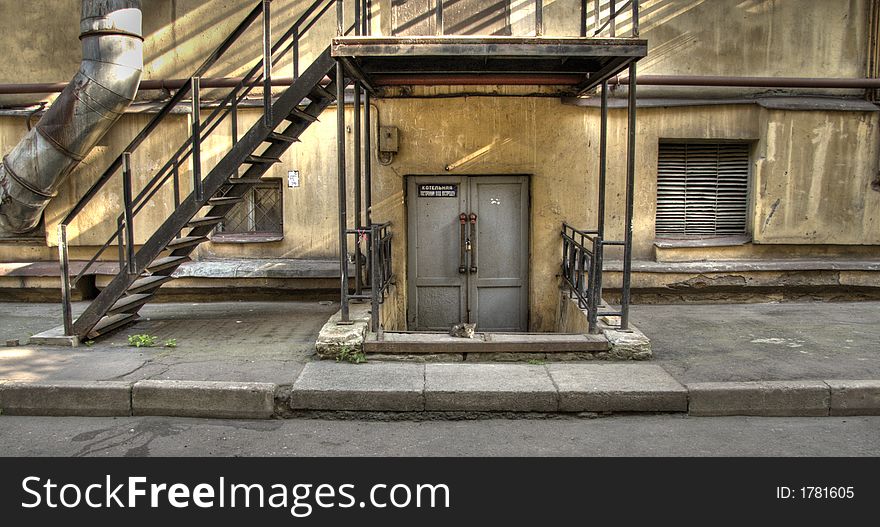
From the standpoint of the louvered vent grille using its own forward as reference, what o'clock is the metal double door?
The metal double door is roughly at 2 o'clock from the louvered vent grille.

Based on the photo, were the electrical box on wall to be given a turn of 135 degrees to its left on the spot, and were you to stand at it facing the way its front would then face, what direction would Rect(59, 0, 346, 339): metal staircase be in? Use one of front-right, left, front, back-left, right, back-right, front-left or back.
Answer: back

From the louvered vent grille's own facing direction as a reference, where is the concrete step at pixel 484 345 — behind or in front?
in front

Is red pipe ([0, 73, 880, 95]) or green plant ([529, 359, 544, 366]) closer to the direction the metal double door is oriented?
the green plant

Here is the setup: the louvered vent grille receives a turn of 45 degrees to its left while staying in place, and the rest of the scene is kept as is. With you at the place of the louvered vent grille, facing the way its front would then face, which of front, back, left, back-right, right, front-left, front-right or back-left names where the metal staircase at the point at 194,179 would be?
right

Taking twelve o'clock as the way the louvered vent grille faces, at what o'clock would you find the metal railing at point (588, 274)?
The metal railing is roughly at 1 o'clock from the louvered vent grille.

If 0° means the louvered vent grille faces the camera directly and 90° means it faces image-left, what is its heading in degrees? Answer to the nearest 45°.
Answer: approximately 0°

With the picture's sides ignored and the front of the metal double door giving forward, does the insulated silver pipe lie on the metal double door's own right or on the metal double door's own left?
on the metal double door's own right

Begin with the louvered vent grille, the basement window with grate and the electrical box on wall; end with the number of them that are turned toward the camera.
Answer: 3

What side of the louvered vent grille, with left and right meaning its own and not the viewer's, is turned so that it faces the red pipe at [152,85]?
right

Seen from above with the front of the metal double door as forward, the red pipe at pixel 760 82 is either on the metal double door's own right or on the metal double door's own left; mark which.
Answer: on the metal double door's own left

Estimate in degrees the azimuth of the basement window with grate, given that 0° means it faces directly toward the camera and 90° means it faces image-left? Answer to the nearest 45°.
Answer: approximately 0°

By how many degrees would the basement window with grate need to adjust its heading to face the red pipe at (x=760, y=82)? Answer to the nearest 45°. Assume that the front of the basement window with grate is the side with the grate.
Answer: approximately 90° to its left
